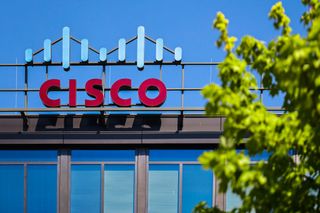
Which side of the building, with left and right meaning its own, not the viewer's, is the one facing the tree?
front

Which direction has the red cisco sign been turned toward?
toward the camera

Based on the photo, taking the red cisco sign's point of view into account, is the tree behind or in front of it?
in front

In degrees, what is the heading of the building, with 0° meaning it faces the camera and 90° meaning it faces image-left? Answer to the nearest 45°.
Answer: approximately 0°
